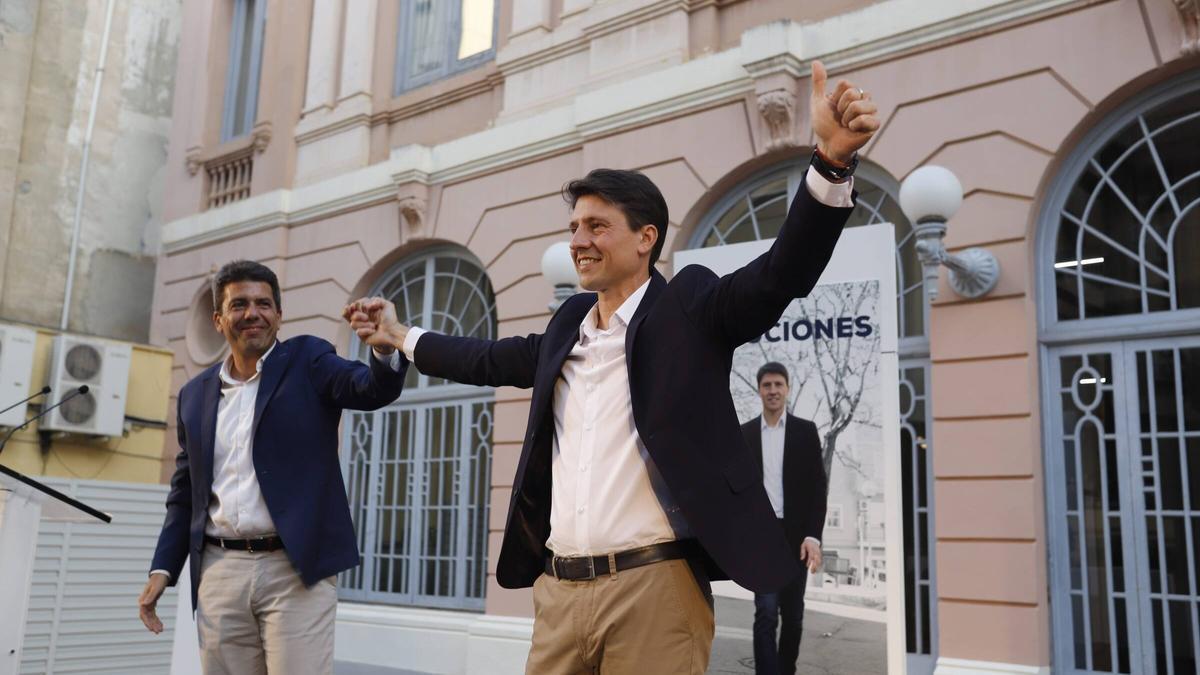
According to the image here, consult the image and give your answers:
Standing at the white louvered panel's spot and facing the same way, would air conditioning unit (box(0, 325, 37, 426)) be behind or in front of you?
behind

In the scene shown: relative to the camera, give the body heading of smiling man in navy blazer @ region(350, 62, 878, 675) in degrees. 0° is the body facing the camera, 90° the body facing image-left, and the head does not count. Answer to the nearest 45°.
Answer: approximately 45°

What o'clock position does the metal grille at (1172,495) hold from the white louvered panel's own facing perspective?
The metal grille is roughly at 10 o'clock from the white louvered panel.

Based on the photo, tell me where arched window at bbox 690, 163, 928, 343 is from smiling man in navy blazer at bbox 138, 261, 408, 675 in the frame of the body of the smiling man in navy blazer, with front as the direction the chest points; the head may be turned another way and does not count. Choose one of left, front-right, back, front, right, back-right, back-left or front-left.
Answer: back-left

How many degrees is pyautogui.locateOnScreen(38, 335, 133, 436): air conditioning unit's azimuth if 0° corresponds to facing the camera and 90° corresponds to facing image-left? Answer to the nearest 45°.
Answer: approximately 0°

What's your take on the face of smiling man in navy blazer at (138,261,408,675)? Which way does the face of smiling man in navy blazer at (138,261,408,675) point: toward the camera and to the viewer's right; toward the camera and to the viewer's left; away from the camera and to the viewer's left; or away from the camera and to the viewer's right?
toward the camera and to the viewer's right

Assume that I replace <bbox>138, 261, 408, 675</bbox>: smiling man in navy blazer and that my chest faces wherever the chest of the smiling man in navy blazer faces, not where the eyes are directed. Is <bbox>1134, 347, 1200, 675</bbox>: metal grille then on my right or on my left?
on my left
